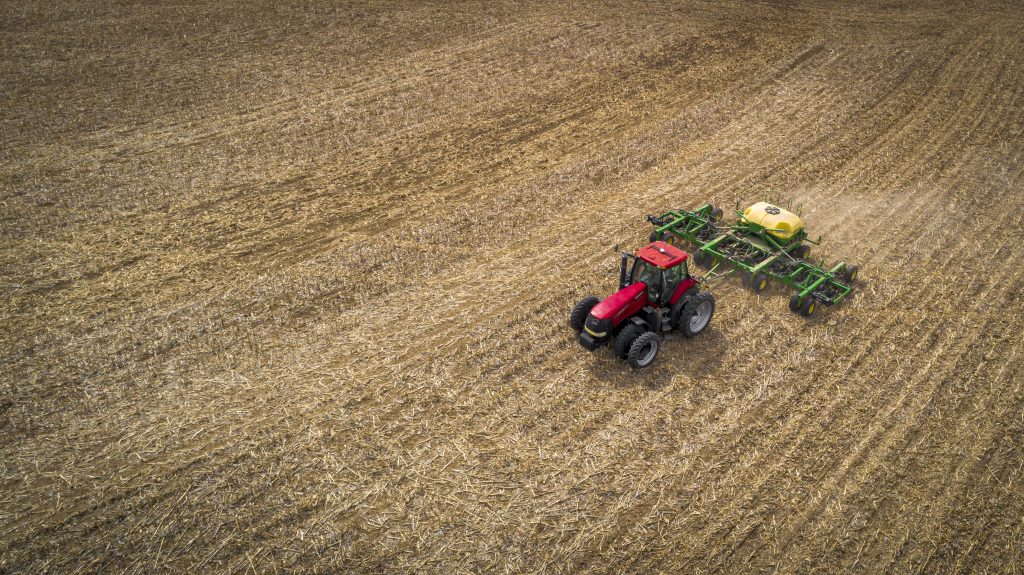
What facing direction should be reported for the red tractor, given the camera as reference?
facing the viewer and to the left of the viewer
